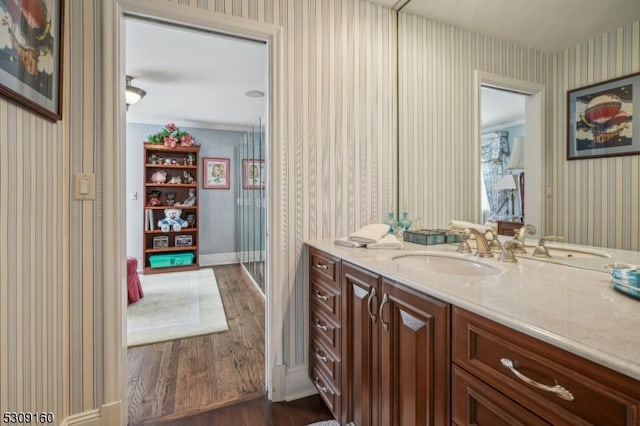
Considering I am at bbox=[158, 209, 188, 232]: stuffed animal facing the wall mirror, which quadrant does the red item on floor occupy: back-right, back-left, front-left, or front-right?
front-right

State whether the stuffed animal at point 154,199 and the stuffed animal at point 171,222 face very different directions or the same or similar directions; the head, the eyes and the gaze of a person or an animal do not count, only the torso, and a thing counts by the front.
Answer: same or similar directions

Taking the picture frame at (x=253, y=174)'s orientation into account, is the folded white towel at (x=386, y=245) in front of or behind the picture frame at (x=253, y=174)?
in front

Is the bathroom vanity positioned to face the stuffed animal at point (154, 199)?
no

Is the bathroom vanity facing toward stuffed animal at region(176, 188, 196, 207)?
no

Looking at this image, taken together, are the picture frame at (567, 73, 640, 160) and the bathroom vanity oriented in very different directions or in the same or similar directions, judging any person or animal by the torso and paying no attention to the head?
same or similar directions

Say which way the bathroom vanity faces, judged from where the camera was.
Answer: facing the viewer and to the left of the viewer

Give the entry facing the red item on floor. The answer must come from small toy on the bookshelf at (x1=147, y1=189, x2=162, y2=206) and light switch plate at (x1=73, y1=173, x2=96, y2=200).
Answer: the small toy on the bookshelf

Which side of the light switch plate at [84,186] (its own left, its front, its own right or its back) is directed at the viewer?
front

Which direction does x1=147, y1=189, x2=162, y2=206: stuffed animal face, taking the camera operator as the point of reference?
facing the viewer

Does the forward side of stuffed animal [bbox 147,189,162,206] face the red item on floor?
yes
